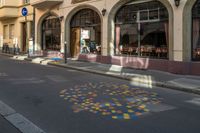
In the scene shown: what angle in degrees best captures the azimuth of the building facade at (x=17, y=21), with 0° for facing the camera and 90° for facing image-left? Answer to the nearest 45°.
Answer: approximately 45°

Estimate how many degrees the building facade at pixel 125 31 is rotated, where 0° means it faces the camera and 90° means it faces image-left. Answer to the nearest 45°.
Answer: approximately 45°
